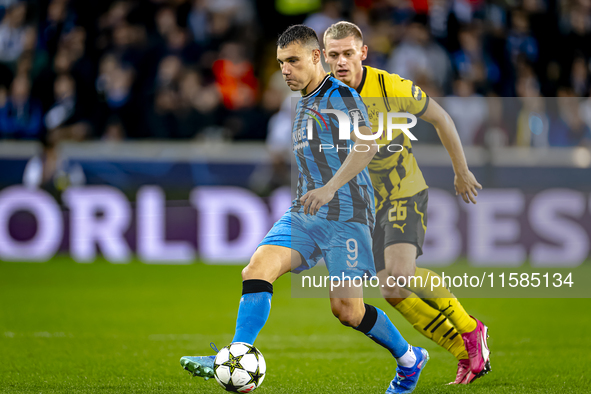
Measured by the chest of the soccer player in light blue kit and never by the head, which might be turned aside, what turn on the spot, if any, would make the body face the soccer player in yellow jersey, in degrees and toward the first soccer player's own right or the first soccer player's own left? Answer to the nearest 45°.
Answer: approximately 180°

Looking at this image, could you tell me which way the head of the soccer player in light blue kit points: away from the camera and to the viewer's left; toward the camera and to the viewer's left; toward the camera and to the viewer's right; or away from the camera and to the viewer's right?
toward the camera and to the viewer's left

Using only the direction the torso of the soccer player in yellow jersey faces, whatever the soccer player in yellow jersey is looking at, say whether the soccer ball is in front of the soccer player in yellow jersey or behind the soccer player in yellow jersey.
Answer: in front

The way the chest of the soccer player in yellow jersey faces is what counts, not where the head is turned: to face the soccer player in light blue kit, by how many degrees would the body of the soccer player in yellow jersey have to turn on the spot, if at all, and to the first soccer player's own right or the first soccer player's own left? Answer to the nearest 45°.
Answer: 0° — they already face them

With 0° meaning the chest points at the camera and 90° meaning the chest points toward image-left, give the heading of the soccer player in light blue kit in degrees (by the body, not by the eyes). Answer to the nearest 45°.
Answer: approximately 45°

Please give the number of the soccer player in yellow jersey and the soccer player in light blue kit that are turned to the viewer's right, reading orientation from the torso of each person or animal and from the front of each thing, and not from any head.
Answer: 0

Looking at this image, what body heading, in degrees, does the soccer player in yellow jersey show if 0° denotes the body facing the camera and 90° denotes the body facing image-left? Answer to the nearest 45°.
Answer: approximately 45°
